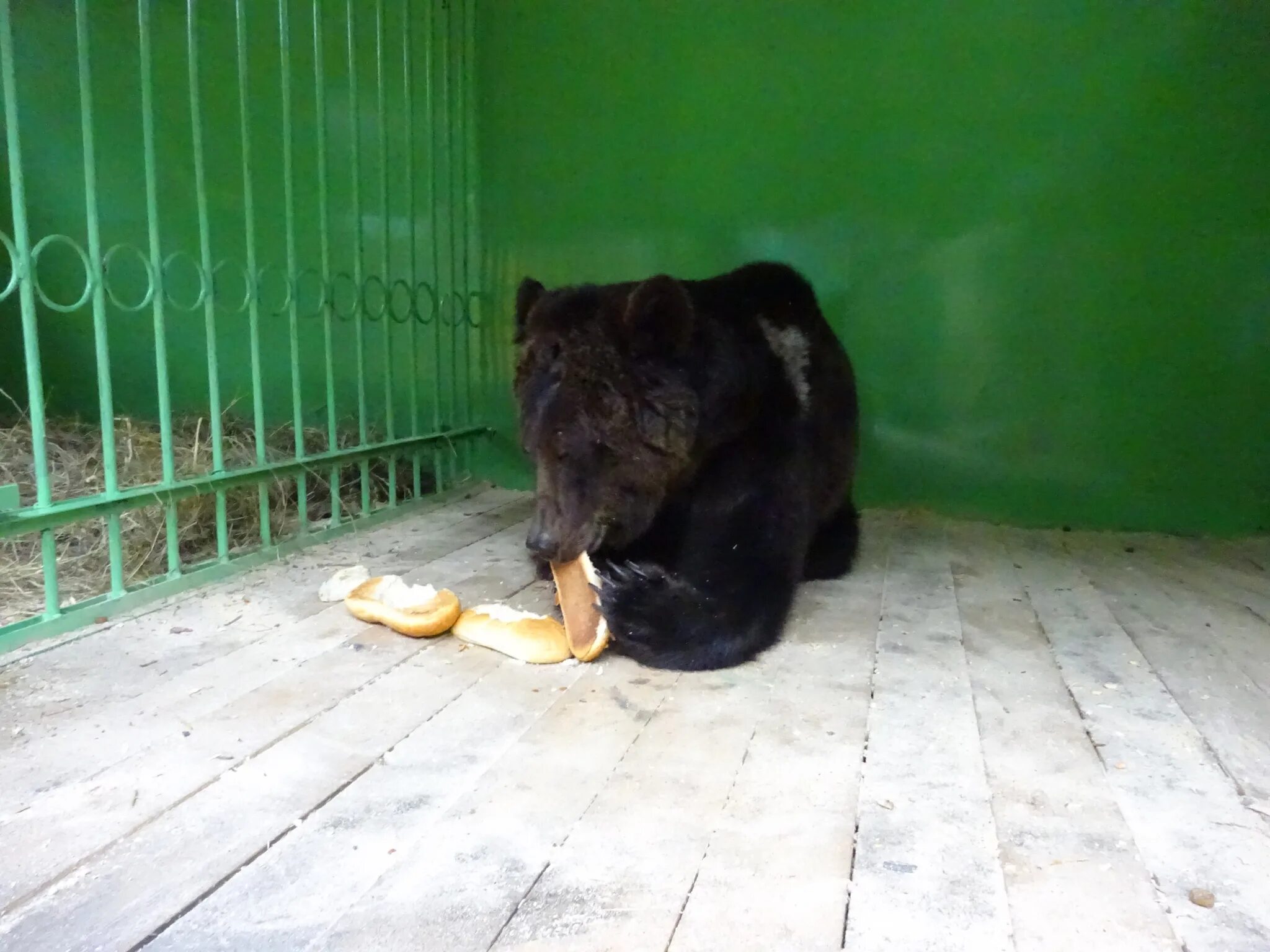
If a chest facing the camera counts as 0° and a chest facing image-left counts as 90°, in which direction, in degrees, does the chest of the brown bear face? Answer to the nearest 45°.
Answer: approximately 45°

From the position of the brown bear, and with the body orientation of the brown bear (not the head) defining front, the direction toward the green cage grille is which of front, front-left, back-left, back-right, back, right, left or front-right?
right
